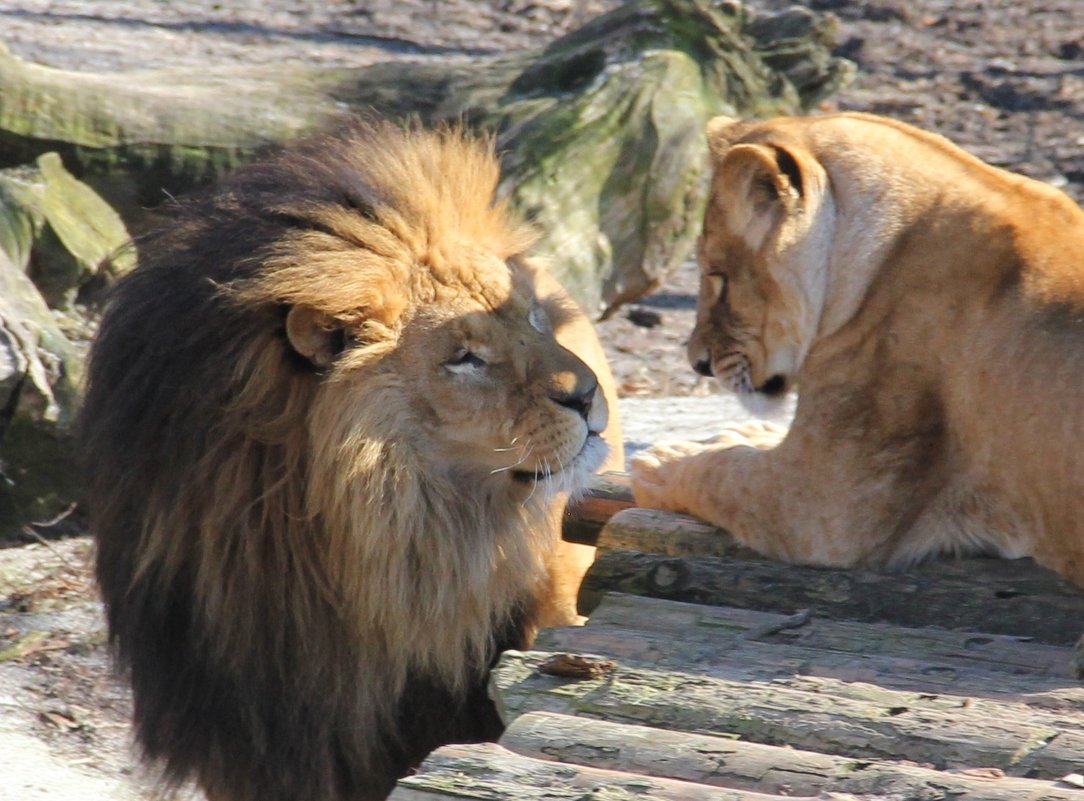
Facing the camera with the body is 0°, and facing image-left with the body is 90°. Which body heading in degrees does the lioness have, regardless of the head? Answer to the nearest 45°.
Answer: approximately 90°

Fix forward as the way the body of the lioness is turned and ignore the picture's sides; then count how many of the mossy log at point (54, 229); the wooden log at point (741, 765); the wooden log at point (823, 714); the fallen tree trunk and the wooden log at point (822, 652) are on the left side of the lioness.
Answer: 3

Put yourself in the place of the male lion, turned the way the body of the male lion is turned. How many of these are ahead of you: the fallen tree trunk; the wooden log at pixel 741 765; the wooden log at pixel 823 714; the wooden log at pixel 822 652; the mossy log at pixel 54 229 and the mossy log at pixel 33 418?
3

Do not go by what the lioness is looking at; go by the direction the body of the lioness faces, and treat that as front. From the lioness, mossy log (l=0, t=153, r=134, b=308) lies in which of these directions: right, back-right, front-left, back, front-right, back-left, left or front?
front-right

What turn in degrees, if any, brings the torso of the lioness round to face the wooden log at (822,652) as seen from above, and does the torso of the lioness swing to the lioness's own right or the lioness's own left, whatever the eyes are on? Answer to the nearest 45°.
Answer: approximately 90° to the lioness's own left

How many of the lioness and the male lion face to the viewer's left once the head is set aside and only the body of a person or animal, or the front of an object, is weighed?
1

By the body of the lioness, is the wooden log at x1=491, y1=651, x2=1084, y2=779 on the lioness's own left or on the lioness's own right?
on the lioness's own left

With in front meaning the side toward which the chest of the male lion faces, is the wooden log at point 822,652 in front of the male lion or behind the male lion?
in front

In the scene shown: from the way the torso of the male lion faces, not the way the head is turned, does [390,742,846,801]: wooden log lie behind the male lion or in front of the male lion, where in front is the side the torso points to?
in front

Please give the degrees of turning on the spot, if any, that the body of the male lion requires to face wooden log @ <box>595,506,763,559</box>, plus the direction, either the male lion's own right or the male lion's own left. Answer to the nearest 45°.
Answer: approximately 45° to the male lion's own left

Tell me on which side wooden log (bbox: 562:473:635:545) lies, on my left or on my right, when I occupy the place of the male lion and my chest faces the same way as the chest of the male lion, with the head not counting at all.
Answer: on my left

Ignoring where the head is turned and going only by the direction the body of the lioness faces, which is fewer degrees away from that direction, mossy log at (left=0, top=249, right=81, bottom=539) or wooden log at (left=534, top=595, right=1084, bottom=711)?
the mossy log

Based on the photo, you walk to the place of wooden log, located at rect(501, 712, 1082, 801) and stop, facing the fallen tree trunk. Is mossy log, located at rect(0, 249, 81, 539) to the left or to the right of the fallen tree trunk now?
left

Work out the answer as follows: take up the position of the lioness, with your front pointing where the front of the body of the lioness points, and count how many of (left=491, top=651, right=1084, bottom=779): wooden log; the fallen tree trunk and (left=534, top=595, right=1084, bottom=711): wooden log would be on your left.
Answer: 2

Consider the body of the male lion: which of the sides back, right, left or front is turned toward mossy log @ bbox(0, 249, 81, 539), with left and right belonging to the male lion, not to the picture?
right
